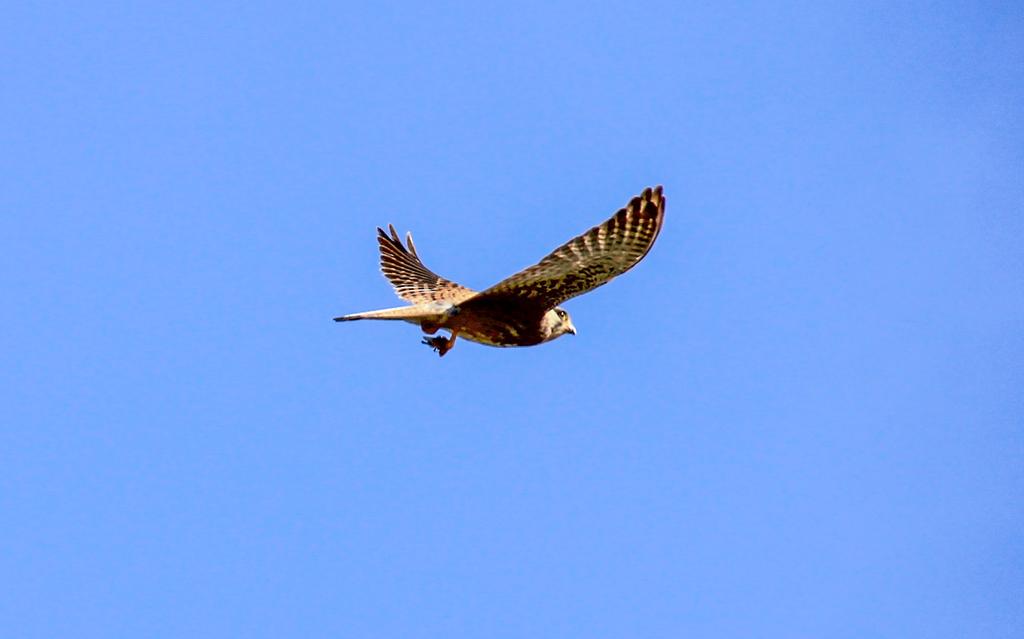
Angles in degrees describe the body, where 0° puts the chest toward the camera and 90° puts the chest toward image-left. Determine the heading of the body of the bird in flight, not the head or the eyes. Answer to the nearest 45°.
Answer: approximately 270°
